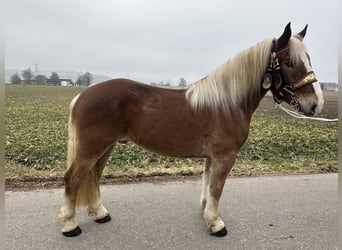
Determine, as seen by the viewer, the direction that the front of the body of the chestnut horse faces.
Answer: to the viewer's right
